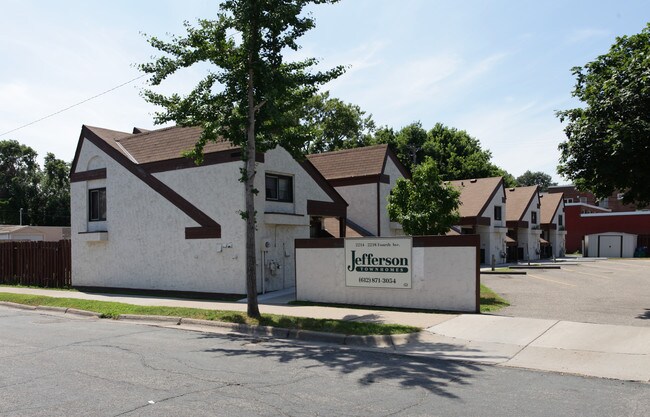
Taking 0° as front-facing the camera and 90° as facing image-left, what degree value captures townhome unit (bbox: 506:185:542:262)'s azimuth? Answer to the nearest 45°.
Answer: approximately 315°

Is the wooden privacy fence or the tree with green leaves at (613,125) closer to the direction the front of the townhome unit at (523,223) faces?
the tree with green leaves

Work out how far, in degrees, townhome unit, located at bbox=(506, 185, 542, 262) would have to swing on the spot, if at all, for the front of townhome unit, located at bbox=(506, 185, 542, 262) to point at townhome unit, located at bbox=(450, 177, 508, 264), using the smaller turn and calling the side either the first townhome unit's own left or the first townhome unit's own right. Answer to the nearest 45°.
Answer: approximately 45° to the first townhome unit's own right

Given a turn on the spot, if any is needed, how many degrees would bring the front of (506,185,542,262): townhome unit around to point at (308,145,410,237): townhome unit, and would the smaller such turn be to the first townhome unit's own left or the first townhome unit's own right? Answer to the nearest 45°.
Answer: approximately 45° to the first townhome unit's own right

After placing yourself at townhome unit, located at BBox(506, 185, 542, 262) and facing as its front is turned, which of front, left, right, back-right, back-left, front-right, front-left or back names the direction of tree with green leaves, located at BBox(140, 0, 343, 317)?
front-right

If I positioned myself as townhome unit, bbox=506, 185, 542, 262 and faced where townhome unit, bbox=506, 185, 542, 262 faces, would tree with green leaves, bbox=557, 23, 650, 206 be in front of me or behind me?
in front

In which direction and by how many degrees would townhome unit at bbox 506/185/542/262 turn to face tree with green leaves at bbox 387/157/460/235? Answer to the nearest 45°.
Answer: approximately 45° to its right

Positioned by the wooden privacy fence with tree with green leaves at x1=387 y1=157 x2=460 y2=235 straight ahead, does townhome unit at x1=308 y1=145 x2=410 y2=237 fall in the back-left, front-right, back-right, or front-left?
front-left

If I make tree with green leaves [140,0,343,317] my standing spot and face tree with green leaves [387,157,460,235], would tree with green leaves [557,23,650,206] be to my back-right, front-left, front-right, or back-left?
front-right

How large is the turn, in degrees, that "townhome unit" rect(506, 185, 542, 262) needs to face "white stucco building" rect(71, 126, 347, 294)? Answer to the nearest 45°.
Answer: approximately 45° to its right
